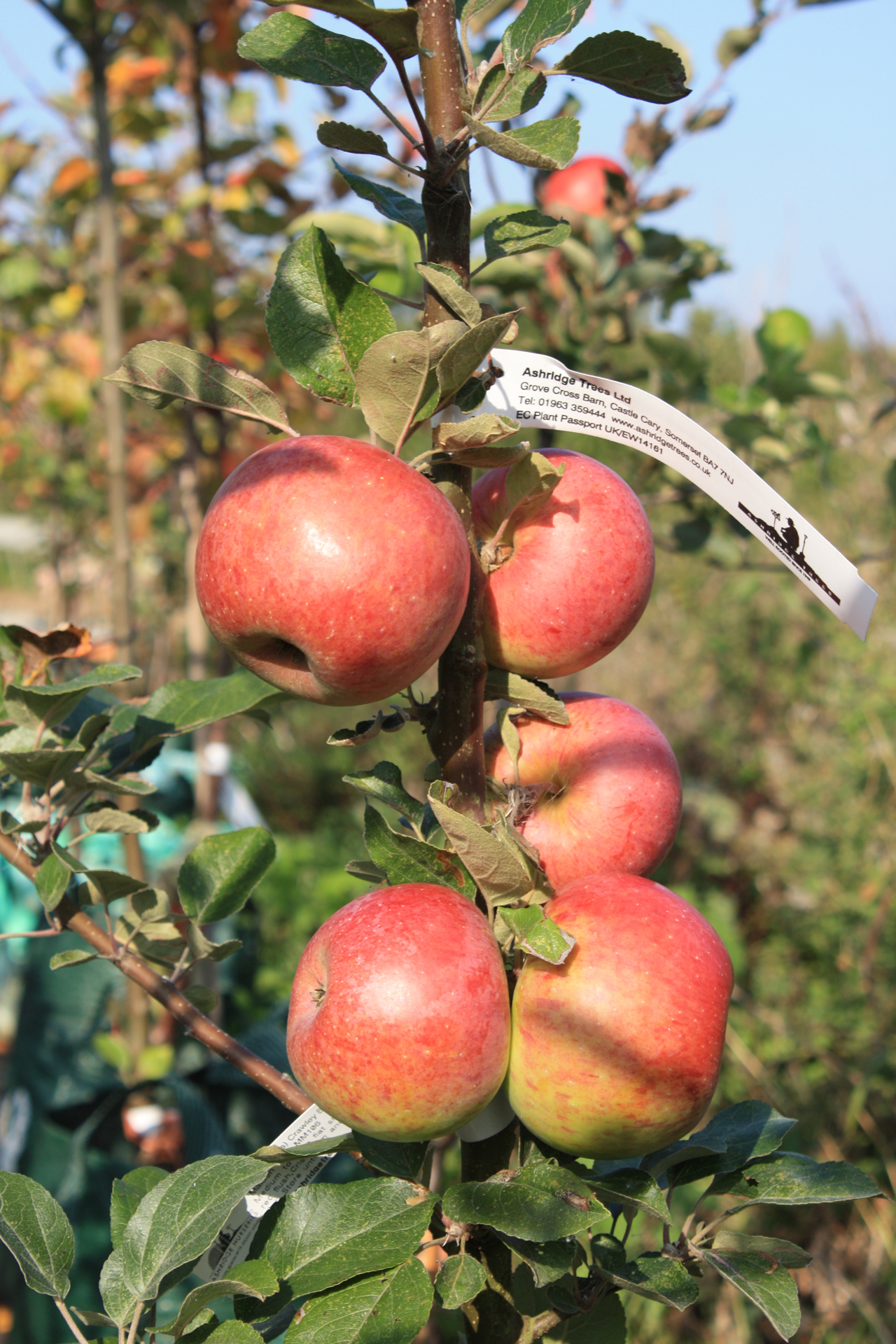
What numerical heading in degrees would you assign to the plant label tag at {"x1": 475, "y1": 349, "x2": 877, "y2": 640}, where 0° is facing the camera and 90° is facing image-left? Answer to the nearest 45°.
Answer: approximately 0°
